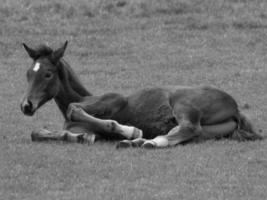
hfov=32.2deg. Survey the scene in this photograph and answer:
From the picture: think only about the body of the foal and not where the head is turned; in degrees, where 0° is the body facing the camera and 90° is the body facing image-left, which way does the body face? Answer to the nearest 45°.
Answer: approximately 90°
